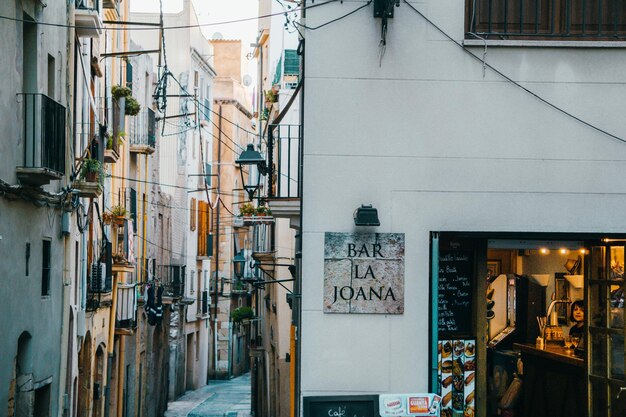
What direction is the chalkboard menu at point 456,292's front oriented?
toward the camera

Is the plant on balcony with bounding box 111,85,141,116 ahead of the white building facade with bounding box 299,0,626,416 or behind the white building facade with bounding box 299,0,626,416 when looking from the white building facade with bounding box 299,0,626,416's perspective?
behind

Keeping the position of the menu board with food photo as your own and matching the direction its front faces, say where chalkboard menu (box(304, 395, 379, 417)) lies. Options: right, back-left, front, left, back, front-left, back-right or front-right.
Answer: front-right

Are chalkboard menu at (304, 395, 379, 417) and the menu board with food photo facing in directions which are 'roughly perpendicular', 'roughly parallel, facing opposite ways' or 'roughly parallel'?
roughly parallel

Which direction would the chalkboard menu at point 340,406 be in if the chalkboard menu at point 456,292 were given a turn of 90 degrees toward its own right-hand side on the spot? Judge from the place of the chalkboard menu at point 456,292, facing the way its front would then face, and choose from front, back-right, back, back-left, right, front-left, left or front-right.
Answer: front-left

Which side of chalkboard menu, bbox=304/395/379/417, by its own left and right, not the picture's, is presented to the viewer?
front

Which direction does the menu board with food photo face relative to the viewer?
toward the camera

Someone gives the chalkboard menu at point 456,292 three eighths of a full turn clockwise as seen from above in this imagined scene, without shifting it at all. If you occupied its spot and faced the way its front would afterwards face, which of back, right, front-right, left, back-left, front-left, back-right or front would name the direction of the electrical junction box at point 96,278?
front
